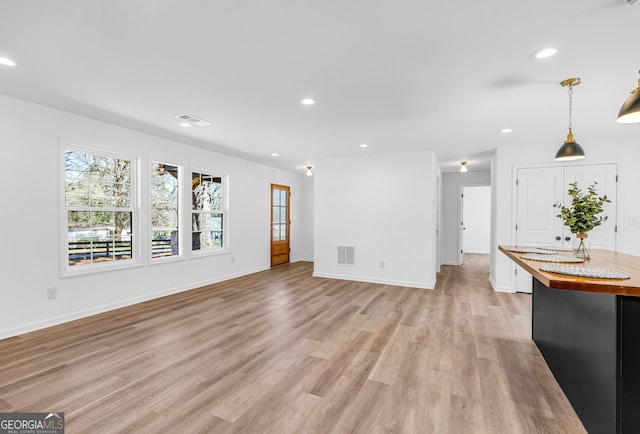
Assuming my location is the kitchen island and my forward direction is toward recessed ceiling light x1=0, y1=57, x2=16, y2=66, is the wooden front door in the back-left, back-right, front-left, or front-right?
front-right

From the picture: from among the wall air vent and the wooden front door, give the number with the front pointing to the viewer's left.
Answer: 0

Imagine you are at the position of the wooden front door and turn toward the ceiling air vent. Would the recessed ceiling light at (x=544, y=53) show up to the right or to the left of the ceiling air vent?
left

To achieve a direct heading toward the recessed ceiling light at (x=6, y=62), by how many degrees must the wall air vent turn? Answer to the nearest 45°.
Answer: approximately 45° to its right

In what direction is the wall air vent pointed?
toward the camera

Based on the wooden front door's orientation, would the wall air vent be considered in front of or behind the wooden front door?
in front

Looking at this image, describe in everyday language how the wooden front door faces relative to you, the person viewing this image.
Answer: facing the viewer and to the right of the viewer

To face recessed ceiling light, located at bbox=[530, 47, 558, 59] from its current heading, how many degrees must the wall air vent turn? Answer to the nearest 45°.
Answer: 0° — it already faces it

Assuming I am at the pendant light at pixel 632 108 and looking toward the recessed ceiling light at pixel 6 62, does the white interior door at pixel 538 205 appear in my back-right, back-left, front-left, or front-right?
back-right
